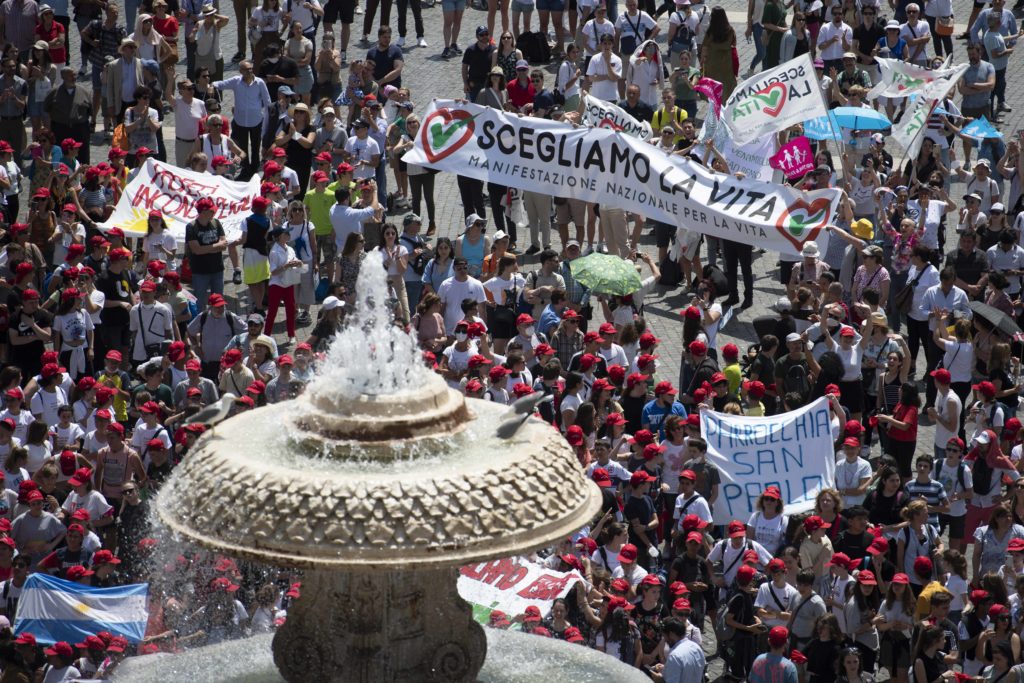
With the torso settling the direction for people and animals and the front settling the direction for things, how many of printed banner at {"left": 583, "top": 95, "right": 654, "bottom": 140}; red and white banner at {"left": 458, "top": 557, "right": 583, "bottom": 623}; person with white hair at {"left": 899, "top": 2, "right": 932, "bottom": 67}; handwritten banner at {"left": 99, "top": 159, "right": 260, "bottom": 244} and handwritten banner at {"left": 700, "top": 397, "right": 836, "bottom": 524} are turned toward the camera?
5

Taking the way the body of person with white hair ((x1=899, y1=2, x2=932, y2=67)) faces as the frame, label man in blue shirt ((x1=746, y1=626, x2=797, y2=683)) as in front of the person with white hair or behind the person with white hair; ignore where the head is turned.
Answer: in front

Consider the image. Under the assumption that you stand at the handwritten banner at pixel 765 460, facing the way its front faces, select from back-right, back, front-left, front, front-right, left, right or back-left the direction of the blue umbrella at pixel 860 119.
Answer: back

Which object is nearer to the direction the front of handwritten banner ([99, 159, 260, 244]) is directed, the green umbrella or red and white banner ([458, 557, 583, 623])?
the red and white banner

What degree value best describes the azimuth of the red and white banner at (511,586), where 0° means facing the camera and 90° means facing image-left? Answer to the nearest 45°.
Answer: approximately 0°

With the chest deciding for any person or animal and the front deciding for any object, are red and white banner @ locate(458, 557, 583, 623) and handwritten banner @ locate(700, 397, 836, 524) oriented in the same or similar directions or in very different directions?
same or similar directions

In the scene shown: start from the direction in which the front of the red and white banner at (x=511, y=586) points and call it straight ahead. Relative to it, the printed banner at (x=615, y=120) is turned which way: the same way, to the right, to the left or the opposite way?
the same way

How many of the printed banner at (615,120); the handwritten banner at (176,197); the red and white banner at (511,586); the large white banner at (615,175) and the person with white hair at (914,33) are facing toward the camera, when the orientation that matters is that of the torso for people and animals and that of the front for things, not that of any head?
5

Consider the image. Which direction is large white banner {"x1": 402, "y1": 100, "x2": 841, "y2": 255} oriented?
toward the camera

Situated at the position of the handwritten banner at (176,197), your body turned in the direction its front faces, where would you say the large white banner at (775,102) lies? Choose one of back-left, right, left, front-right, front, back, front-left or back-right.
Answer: left

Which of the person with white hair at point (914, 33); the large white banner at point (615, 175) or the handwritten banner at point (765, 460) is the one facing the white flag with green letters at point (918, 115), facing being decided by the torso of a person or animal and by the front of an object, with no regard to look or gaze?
the person with white hair

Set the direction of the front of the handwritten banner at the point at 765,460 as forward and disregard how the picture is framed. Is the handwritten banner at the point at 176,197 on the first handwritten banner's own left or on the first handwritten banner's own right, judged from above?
on the first handwritten banner's own right

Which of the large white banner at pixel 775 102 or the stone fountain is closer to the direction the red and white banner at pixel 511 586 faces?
the stone fountain

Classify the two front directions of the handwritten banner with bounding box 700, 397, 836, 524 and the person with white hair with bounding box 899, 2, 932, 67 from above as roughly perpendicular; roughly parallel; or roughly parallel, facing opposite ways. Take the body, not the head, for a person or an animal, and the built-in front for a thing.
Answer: roughly parallel

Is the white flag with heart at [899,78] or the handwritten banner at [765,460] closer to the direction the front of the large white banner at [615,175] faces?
the handwritten banner

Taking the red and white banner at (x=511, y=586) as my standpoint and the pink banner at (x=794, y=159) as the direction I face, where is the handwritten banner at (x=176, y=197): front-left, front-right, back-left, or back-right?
front-left

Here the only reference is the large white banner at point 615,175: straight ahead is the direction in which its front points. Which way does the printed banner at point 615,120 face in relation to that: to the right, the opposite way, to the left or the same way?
the same way
